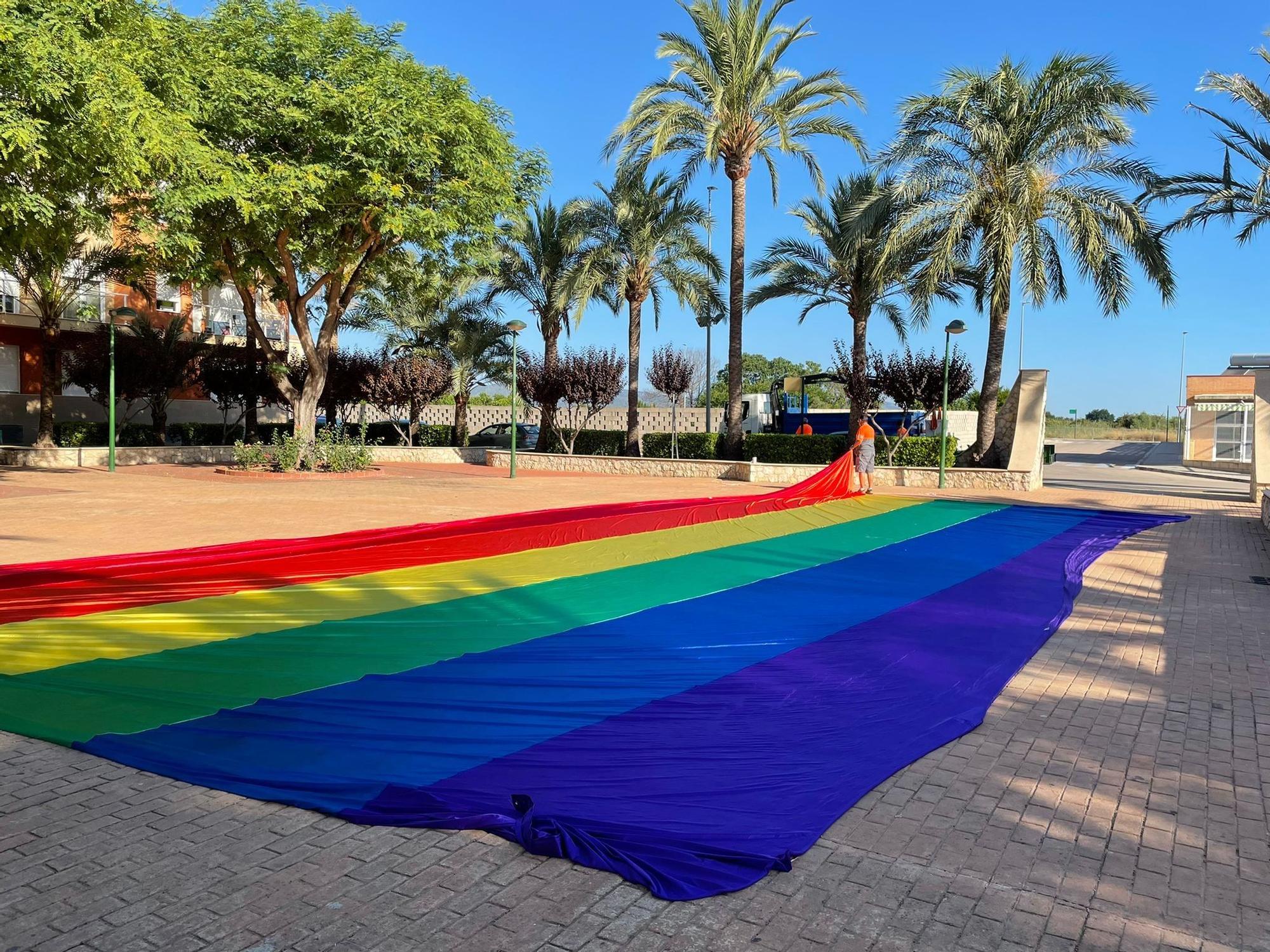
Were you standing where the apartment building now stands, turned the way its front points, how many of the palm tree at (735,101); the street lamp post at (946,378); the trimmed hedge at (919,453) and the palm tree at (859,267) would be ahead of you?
4

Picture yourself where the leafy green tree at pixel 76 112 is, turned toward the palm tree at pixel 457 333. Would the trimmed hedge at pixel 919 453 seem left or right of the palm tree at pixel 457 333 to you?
right

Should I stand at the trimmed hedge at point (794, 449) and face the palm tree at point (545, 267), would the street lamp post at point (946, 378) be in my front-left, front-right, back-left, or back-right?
back-left

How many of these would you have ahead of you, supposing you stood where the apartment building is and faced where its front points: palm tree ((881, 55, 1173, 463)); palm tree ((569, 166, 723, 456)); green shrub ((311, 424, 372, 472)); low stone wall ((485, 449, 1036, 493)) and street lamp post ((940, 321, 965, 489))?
5

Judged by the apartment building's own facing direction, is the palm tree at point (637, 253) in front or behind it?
in front

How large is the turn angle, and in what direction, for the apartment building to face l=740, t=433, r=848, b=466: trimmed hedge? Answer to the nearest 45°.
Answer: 0° — it already faces it

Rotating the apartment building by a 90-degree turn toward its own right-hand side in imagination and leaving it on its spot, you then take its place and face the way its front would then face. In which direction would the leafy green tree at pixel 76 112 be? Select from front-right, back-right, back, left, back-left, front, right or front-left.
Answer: front-left

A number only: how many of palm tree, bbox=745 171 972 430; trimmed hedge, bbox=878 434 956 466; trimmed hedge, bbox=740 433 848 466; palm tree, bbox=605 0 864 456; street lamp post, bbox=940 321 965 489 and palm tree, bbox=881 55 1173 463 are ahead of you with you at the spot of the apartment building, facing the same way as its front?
6

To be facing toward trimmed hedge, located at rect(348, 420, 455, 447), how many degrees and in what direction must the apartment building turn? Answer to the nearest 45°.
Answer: approximately 45° to its left

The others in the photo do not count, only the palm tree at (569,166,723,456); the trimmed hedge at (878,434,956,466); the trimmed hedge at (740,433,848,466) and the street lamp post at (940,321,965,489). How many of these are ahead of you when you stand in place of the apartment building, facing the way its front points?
4

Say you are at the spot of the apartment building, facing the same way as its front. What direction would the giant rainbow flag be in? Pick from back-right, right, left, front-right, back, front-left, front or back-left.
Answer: front-right

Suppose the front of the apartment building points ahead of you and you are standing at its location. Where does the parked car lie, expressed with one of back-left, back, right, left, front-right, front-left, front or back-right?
front-left

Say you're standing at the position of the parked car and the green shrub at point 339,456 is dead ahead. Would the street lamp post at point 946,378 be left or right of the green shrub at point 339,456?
left

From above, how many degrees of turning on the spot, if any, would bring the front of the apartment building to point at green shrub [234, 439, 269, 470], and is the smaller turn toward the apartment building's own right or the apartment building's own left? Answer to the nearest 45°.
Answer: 0° — it already faces it

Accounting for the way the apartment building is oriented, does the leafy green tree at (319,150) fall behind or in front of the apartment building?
in front

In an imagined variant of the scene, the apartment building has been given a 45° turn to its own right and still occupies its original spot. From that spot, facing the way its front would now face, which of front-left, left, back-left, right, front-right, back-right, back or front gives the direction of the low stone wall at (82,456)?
front

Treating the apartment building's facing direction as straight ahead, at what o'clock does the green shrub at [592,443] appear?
The green shrub is roughly at 11 o'clock from the apartment building.

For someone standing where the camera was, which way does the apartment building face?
facing the viewer and to the right of the viewer
